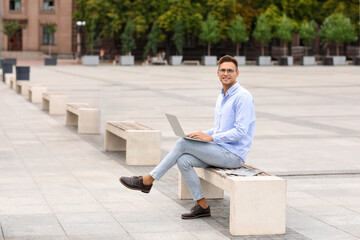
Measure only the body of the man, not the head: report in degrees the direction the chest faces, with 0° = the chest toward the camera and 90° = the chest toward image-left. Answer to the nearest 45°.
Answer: approximately 90°

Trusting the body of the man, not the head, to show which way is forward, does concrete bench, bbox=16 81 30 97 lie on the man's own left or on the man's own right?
on the man's own right

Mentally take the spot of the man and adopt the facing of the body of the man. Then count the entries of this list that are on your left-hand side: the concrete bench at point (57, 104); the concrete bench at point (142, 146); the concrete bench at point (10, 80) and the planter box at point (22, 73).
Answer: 0

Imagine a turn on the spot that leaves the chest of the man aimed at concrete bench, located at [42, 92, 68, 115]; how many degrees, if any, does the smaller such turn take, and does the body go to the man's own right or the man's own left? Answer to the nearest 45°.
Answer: approximately 90° to the man's own right

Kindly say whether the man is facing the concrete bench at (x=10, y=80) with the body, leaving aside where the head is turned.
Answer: no

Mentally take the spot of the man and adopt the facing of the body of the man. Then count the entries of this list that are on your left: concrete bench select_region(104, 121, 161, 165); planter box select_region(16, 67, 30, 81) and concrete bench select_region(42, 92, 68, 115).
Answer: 0

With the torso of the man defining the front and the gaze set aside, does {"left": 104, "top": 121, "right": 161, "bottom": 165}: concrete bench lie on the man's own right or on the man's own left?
on the man's own right

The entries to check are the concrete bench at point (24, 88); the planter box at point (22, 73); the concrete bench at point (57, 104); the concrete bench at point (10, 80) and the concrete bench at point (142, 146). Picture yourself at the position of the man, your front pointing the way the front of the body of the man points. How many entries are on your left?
0

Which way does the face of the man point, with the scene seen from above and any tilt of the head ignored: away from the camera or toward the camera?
toward the camera

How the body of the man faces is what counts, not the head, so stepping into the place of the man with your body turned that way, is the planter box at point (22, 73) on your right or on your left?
on your right
